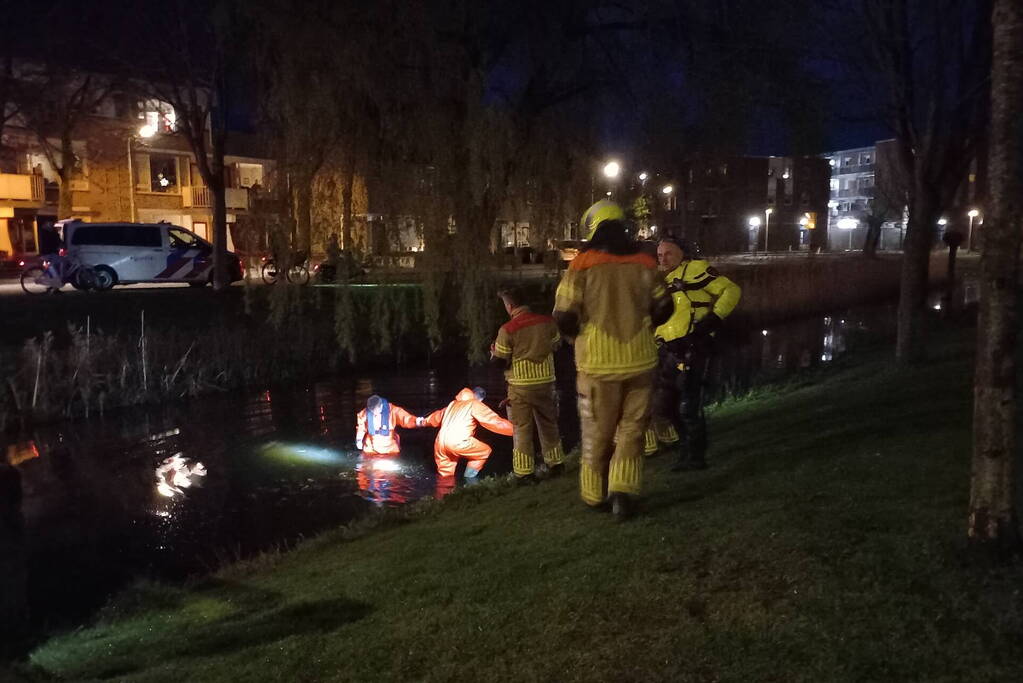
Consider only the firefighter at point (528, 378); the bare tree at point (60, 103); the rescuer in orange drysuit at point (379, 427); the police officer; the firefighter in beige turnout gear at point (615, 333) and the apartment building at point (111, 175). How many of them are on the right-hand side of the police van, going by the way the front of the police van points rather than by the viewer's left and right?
4

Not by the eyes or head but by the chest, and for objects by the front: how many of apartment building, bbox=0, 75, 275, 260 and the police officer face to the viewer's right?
0

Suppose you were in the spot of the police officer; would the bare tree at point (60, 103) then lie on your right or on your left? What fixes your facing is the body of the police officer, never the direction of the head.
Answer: on your right

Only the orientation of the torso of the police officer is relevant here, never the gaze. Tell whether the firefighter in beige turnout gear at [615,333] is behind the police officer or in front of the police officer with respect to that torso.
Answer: in front

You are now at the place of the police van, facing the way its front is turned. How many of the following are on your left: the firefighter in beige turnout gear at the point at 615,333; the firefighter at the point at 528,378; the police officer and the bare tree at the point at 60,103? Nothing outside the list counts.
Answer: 1

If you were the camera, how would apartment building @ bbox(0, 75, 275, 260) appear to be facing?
facing the viewer

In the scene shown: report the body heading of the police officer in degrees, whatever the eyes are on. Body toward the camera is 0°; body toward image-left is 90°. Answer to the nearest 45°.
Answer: approximately 45°

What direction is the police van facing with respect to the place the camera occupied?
facing to the right of the viewer

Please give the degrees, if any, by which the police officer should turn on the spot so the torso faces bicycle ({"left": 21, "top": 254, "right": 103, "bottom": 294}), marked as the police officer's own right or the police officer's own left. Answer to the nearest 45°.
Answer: approximately 90° to the police officer's own right

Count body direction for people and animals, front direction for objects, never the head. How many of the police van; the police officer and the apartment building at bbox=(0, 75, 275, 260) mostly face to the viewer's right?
1

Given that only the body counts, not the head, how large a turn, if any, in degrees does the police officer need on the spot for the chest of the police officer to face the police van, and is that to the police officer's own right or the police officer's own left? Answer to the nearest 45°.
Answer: approximately 90° to the police officer's own right

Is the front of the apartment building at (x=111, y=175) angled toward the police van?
yes

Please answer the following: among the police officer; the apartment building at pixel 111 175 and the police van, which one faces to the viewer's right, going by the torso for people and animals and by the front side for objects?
the police van

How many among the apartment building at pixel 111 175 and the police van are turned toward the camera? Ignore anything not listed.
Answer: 1

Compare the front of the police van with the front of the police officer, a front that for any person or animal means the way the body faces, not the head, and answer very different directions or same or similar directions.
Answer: very different directions
